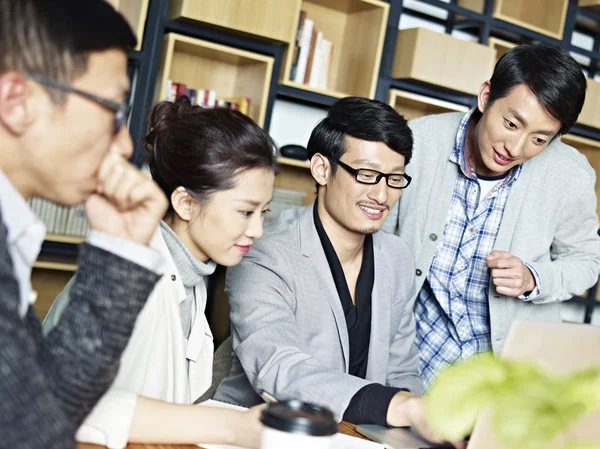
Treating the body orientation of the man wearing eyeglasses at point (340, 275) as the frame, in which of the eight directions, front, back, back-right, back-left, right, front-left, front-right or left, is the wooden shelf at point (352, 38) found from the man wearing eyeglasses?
back-left

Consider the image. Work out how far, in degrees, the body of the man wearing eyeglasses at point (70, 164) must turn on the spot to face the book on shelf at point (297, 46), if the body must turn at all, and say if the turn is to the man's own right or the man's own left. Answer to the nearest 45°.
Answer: approximately 90° to the man's own left

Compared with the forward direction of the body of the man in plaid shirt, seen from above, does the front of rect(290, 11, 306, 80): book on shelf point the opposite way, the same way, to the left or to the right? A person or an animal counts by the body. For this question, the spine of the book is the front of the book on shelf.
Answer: the same way

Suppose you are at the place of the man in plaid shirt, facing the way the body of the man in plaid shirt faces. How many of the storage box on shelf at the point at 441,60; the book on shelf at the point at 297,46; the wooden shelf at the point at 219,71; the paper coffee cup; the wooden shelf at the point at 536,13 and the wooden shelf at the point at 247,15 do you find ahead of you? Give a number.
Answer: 1

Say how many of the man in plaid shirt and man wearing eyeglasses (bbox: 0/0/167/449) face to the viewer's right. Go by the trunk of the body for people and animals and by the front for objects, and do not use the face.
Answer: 1

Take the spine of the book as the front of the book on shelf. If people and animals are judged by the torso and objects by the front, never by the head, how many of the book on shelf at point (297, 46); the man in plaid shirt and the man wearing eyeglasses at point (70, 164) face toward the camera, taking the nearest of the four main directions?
2

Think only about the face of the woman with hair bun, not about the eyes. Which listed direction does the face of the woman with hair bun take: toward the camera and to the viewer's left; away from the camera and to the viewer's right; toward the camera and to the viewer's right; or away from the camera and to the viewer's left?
toward the camera and to the viewer's right

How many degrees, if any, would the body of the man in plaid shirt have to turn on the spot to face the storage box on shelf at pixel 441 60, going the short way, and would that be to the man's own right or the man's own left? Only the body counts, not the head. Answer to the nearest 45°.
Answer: approximately 180°

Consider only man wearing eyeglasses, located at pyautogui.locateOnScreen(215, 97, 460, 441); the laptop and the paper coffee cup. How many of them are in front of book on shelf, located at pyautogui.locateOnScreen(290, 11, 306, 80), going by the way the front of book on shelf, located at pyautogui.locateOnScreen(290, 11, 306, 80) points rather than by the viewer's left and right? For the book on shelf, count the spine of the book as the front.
3

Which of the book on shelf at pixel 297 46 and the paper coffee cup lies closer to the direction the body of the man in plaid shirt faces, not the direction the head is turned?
the paper coffee cup

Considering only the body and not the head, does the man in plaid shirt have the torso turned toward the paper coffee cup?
yes

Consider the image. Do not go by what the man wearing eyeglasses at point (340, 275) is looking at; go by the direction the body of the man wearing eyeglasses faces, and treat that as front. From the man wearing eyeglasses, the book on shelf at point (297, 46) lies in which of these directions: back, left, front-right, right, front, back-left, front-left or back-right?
back-left

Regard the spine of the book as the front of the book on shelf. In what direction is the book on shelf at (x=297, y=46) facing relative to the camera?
toward the camera

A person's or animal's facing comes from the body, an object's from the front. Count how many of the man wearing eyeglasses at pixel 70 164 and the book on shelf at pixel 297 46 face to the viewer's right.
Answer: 1

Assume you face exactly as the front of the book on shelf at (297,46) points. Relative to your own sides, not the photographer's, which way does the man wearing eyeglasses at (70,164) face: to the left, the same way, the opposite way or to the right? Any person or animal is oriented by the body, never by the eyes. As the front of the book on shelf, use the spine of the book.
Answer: to the left

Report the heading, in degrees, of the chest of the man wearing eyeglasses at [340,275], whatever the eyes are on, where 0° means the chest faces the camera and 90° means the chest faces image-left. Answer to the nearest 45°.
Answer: approximately 315°

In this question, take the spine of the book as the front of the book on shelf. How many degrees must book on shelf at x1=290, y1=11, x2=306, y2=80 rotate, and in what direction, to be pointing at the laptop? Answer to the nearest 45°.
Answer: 0° — it already faces it

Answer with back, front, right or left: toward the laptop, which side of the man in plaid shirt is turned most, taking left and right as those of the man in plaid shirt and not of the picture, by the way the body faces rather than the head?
front
